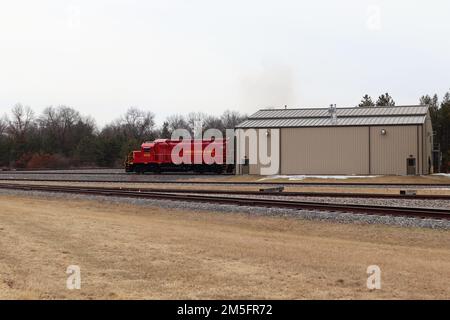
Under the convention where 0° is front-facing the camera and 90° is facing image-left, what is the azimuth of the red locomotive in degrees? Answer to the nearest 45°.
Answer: approximately 90°

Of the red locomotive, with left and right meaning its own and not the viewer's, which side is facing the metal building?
back
